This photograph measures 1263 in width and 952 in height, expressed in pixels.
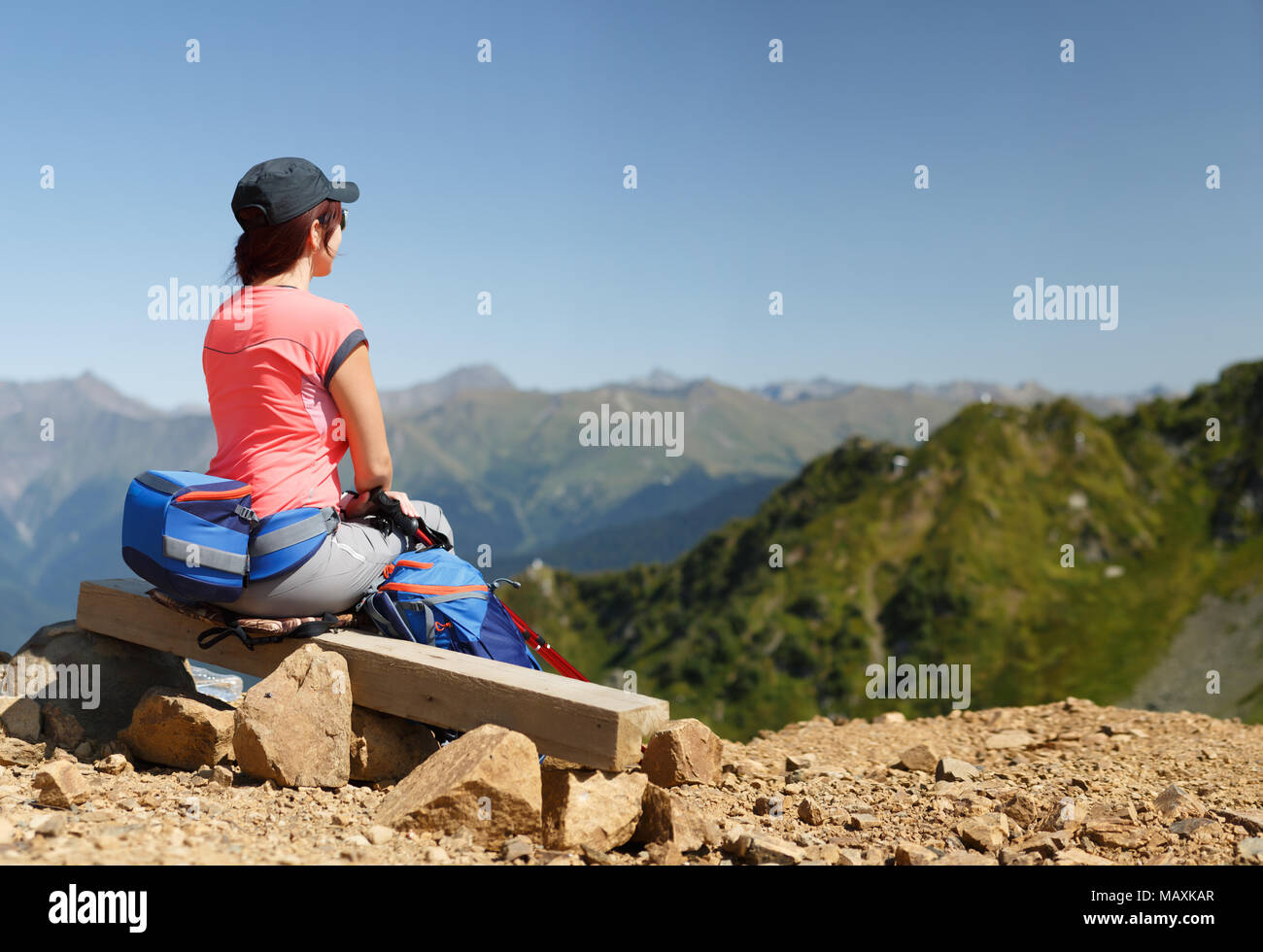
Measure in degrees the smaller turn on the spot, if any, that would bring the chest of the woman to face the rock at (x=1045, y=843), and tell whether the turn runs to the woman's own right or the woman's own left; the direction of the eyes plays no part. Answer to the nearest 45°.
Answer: approximately 90° to the woman's own right

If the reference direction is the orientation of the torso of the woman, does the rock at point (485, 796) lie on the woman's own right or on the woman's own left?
on the woman's own right

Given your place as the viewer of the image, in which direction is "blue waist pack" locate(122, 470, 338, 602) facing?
facing the viewer and to the left of the viewer

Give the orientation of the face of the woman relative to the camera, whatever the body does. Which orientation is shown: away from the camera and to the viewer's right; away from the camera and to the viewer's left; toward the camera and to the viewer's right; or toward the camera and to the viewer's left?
away from the camera and to the viewer's right

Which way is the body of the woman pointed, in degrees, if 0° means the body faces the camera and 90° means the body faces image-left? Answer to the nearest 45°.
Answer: approximately 225°

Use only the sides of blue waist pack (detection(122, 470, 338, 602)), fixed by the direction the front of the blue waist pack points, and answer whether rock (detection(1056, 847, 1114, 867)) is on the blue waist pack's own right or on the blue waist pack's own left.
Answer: on the blue waist pack's own left

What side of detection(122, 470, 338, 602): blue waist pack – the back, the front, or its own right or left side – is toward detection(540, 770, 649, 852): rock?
left

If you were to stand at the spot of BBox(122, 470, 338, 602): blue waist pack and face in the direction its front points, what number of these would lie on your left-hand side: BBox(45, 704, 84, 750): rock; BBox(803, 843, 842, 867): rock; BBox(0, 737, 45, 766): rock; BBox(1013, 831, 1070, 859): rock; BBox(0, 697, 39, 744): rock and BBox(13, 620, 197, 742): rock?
2

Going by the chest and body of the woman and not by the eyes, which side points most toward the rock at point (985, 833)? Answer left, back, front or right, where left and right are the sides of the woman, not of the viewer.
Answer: right
